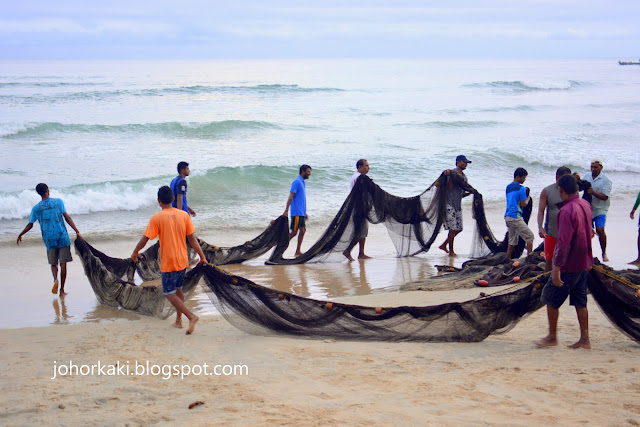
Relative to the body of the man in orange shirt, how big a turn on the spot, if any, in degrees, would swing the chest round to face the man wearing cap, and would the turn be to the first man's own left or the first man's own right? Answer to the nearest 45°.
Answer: approximately 90° to the first man's own right

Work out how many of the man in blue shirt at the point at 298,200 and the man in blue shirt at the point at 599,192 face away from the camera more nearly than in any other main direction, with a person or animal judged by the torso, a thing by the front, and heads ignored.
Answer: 0

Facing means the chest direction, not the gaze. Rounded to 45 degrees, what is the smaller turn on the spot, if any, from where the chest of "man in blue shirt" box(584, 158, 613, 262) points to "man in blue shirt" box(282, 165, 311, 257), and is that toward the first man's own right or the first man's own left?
approximately 45° to the first man's own right

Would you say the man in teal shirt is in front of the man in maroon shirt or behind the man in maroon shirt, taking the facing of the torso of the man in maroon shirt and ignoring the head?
in front

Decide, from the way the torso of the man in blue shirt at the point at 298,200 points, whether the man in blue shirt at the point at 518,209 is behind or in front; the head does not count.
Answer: in front

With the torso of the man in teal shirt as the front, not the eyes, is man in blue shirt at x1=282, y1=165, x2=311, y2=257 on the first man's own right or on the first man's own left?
on the first man's own right

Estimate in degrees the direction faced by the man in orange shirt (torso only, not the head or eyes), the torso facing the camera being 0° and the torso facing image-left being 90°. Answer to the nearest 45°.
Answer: approximately 135°

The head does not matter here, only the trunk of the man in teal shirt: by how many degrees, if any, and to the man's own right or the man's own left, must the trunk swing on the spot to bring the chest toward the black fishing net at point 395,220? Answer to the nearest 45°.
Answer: approximately 90° to the man's own right
